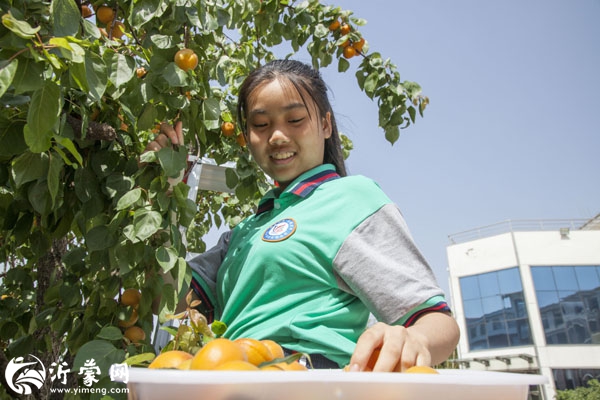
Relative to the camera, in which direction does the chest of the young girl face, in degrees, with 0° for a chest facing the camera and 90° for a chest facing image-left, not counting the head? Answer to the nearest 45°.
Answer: approximately 45°

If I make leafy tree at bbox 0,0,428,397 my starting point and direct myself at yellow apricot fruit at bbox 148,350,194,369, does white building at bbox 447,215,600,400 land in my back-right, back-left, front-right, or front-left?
back-left
